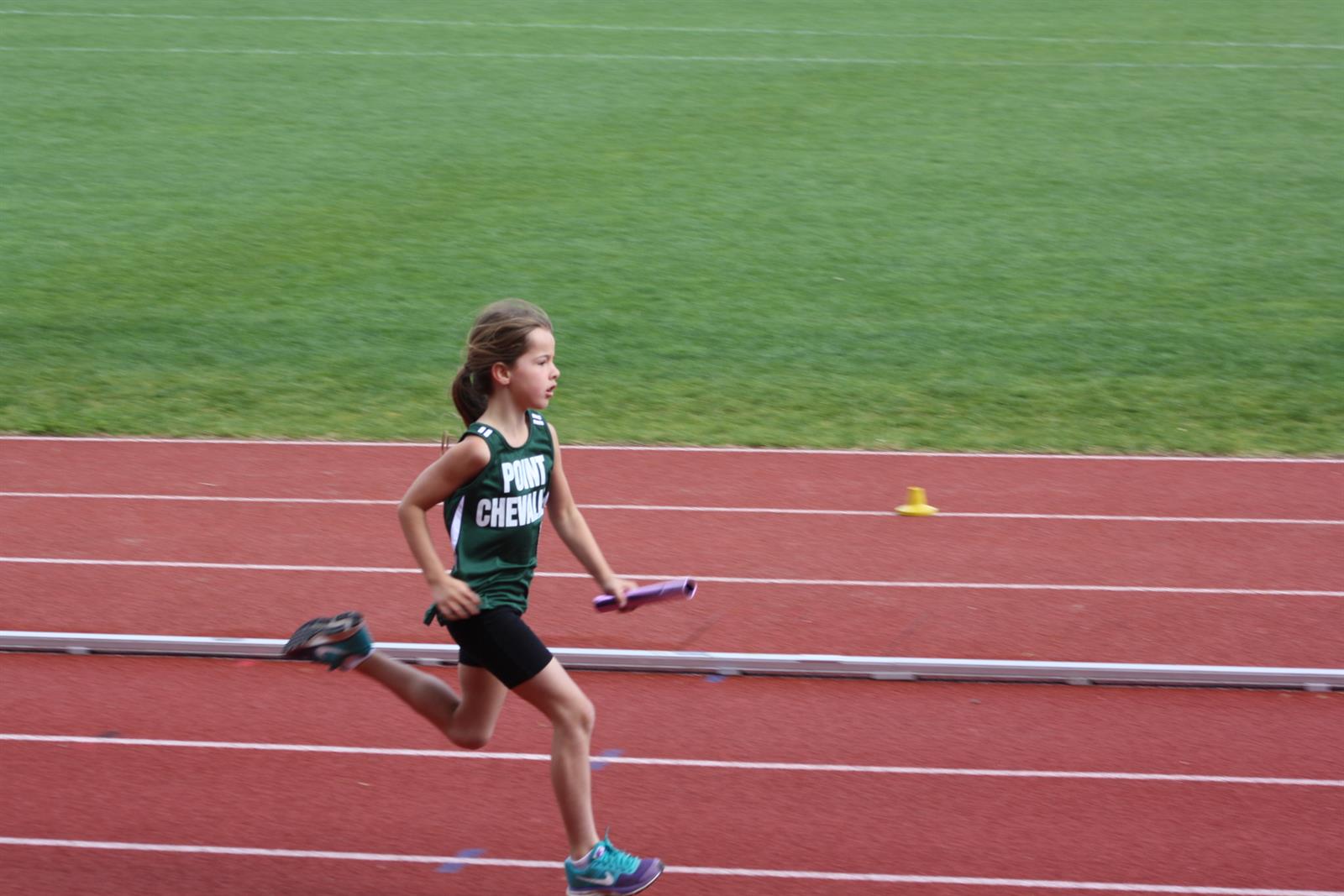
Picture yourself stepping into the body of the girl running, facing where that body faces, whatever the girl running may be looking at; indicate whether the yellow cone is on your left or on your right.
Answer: on your left

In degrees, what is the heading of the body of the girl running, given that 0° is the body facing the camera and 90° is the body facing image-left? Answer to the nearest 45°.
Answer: approximately 270°

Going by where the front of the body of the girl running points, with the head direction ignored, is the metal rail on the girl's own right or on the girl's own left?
on the girl's own left

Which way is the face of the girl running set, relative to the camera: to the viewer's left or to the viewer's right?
to the viewer's right
